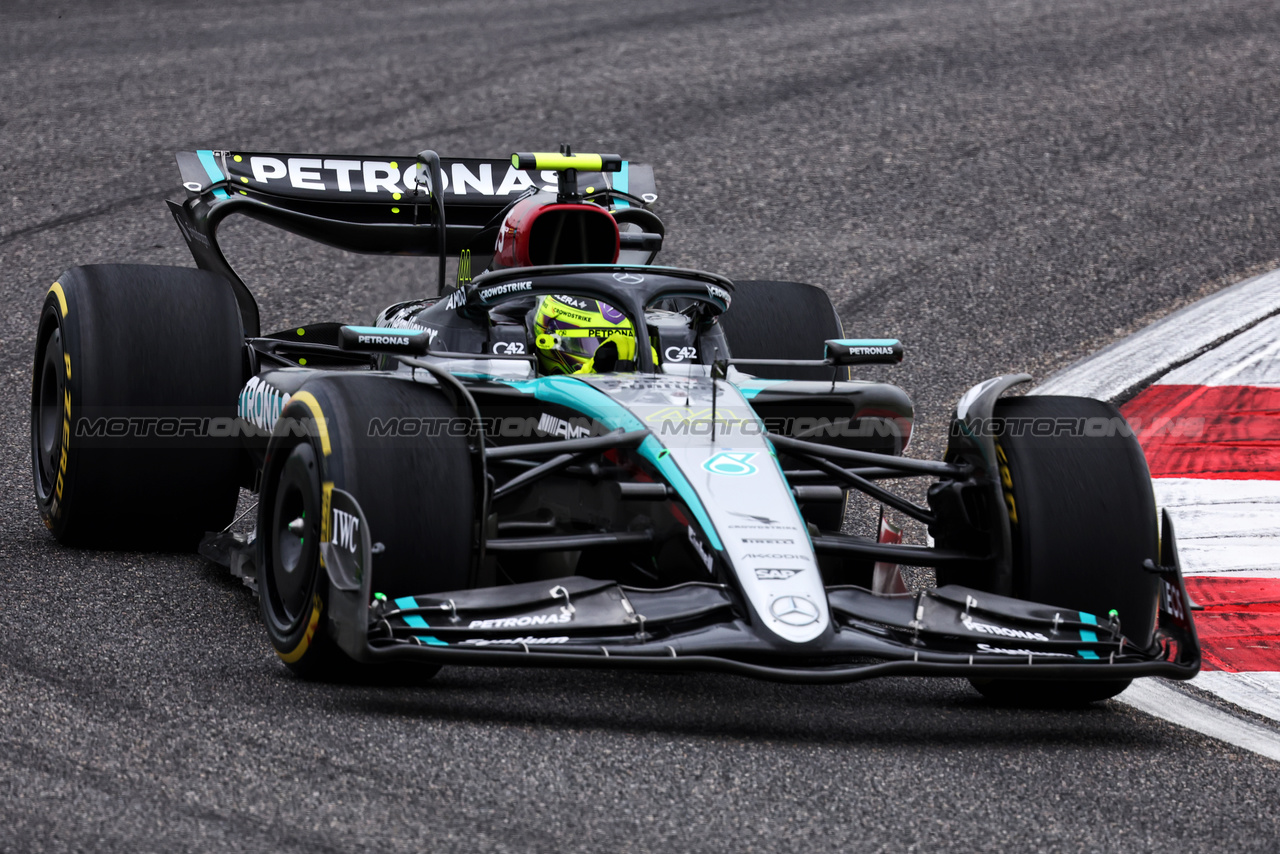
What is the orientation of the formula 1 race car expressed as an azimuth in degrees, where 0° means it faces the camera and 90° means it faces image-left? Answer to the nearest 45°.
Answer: approximately 0°
